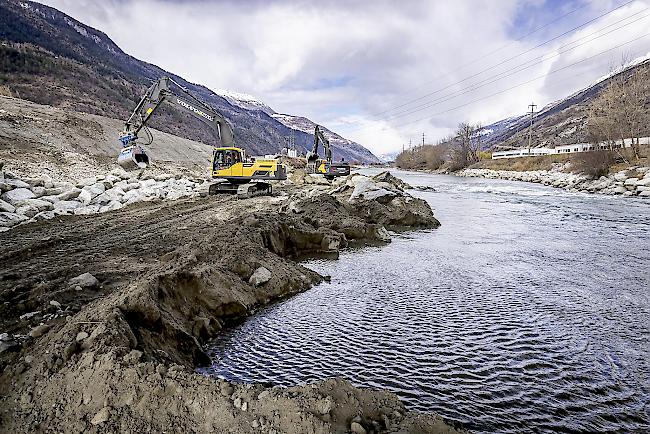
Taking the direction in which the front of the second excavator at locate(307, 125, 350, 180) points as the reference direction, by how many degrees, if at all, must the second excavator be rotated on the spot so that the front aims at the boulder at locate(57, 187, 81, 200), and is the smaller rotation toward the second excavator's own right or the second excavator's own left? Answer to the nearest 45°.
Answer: approximately 45° to the second excavator's own left

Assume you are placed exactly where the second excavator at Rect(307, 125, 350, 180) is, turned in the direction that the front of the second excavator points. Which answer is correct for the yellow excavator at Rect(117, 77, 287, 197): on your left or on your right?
on your left

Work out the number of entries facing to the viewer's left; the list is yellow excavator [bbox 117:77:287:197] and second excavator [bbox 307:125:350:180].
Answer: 2

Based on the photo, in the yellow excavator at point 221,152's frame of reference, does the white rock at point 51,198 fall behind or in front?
in front

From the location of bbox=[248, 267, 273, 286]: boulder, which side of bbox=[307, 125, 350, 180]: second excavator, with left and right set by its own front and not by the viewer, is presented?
left

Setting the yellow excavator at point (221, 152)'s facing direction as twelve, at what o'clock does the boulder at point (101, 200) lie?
The boulder is roughly at 11 o'clock from the yellow excavator.

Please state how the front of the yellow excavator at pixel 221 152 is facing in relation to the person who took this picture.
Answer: facing to the left of the viewer

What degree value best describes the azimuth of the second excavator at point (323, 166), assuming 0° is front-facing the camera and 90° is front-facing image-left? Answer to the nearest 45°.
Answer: approximately 90°
